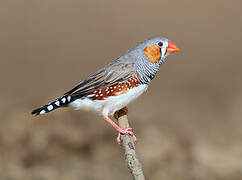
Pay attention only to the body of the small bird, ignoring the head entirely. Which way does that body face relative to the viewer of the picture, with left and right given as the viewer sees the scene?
facing to the right of the viewer
